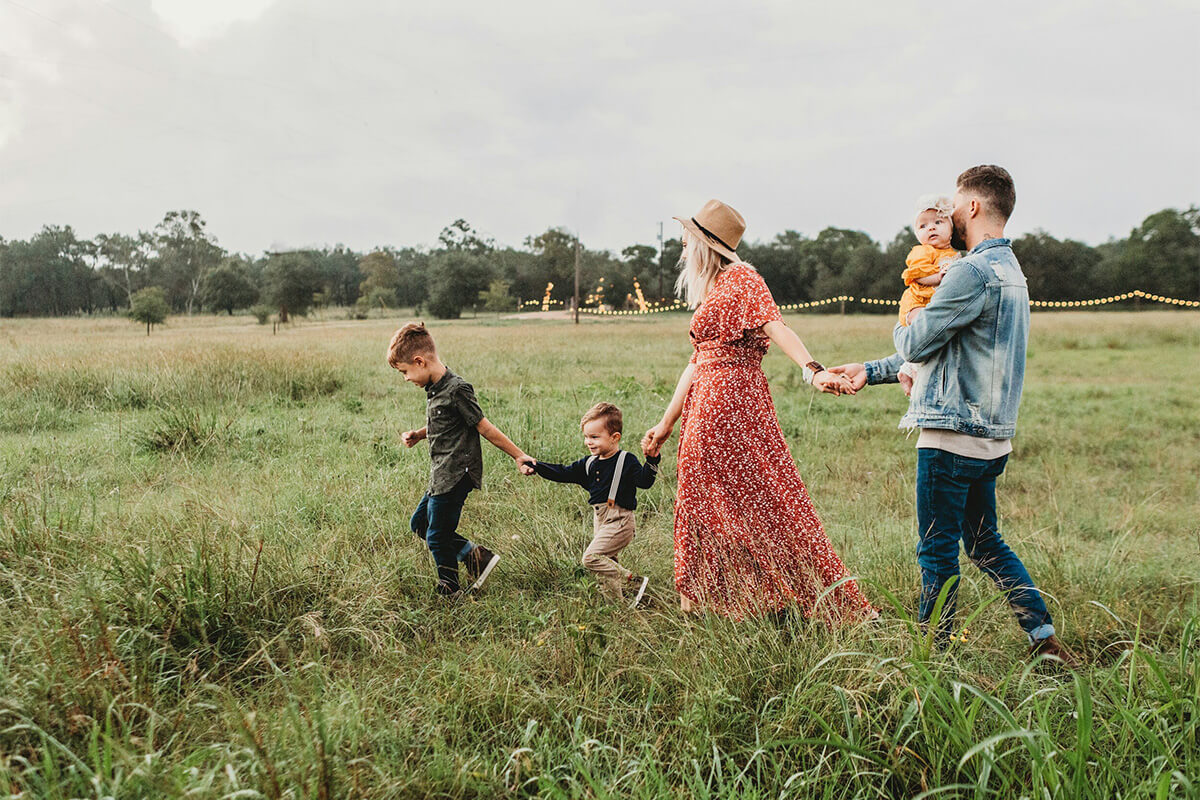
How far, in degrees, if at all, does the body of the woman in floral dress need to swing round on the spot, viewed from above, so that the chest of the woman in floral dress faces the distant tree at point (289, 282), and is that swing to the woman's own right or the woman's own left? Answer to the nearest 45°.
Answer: approximately 45° to the woman's own right

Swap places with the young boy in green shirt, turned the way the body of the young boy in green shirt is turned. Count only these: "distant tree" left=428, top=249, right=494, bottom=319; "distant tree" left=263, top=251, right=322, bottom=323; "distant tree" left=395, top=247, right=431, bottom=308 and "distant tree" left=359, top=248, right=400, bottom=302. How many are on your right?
4

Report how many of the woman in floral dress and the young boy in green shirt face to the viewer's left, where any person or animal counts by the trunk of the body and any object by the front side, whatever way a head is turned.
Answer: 2

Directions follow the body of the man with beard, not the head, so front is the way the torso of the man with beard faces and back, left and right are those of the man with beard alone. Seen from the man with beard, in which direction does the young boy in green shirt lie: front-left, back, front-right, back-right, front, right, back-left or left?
front-left

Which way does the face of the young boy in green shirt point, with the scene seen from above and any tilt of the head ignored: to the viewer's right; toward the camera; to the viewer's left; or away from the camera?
to the viewer's left

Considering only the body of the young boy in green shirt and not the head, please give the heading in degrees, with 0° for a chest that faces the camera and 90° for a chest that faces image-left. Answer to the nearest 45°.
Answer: approximately 90°

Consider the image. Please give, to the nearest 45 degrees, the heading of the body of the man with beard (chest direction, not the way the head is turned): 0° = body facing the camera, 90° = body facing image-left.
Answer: approximately 135°

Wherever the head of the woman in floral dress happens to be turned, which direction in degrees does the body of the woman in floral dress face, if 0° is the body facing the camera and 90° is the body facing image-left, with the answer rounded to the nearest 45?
approximately 90°
